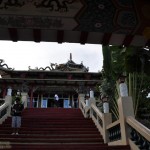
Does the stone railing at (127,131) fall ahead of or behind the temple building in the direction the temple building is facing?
ahead

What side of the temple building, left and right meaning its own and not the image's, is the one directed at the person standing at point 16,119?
front

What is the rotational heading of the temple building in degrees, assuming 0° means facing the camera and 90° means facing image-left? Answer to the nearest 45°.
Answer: approximately 0°

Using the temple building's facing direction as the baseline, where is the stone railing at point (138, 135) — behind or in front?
in front

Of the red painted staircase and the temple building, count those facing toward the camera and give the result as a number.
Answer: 2

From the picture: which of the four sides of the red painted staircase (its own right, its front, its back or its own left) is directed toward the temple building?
back

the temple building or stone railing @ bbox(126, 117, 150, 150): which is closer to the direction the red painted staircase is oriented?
the stone railing

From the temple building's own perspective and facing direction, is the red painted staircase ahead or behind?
ahead

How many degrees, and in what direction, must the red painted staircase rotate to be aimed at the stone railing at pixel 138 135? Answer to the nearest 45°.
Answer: approximately 45° to its left
